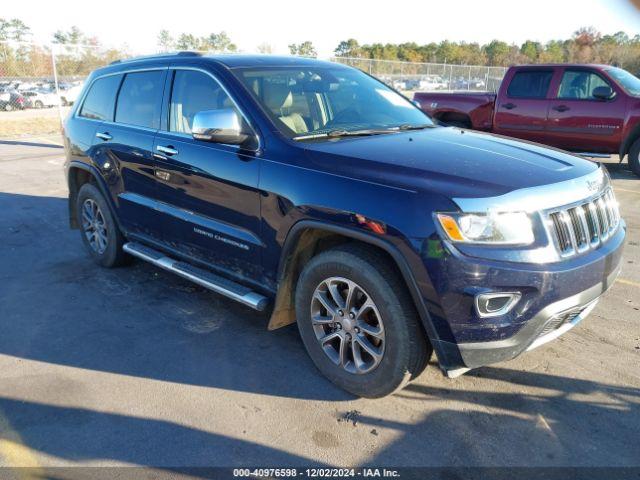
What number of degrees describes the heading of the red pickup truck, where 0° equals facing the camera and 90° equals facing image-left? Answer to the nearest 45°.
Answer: approximately 315°

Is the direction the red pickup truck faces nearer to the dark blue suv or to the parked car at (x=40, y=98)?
the dark blue suv

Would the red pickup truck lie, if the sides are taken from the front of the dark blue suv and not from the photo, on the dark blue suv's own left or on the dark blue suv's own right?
on the dark blue suv's own left

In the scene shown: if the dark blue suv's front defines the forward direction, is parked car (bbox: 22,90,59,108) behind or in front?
behind

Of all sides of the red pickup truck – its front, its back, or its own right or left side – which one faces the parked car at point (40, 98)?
back

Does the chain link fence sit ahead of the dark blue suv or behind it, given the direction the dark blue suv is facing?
behind

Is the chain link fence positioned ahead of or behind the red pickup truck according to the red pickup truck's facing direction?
behind
